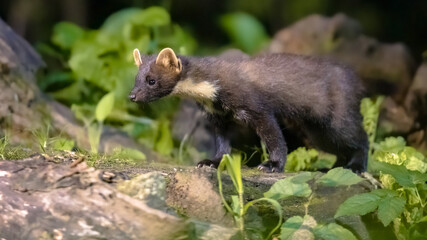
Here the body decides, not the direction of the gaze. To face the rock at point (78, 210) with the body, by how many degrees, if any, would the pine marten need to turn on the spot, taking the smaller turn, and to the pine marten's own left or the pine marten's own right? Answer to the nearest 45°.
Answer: approximately 45° to the pine marten's own left

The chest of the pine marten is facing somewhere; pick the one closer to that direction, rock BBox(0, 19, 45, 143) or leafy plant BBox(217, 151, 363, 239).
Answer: the rock

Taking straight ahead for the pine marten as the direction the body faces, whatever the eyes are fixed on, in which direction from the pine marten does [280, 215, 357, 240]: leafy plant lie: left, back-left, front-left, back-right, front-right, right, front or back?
left

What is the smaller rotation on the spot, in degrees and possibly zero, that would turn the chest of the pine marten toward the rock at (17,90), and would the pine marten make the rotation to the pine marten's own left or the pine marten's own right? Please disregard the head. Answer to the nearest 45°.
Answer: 0° — it already faces it

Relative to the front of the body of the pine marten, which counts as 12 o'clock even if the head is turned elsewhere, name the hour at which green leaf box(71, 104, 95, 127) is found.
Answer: The green leaf is roughly at 1 o'clock from the pine marten.

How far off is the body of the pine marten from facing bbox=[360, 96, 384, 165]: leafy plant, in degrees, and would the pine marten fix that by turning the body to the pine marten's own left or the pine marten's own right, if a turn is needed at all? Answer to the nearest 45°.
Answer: approximately 135° to the pine marten's own right

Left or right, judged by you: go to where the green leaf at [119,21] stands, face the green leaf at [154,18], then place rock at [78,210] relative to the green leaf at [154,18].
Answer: right

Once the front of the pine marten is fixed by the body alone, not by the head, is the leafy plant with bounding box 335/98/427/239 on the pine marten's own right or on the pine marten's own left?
on the pine marten's own left

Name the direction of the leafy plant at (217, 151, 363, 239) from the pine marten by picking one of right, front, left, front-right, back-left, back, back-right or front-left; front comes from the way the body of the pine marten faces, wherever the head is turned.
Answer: left

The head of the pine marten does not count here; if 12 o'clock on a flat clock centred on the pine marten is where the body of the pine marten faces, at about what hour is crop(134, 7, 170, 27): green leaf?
The green leaf is roughly at 2 o'clock from the pine marten.

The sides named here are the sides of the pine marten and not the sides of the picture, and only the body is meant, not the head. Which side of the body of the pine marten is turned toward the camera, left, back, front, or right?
left

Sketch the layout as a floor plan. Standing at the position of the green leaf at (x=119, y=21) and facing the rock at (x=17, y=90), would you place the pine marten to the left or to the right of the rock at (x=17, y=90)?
left

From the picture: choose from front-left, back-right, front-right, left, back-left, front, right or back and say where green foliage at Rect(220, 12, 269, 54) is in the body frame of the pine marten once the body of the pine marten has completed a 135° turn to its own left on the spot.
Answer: back-left

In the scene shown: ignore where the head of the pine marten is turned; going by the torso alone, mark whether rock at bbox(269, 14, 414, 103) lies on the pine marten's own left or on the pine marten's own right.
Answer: on the pine marten's own right

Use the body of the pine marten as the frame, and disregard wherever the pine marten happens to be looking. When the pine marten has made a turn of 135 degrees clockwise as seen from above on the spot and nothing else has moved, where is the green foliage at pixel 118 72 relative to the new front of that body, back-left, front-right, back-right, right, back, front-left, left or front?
left

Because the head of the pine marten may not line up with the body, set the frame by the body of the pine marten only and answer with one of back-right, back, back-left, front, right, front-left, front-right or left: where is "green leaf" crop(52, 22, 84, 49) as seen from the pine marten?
front-right
